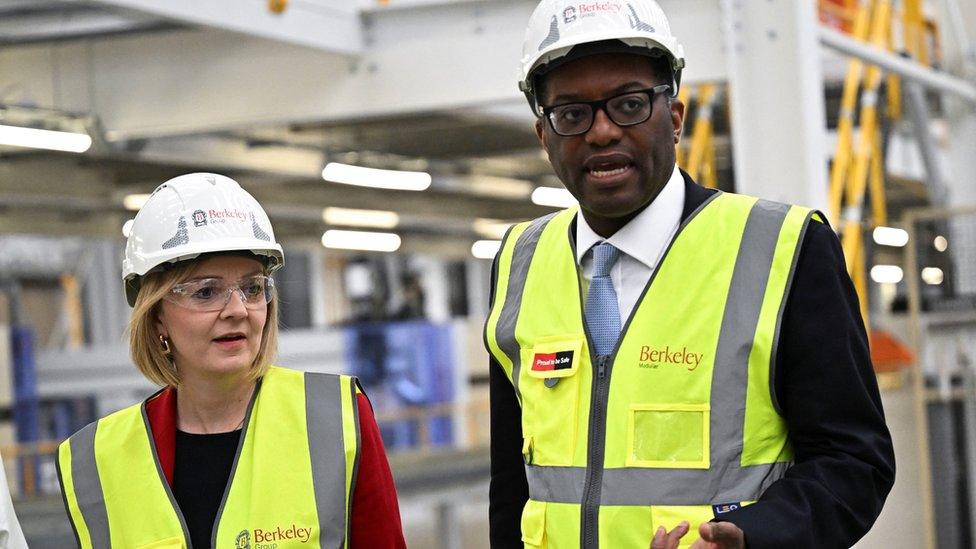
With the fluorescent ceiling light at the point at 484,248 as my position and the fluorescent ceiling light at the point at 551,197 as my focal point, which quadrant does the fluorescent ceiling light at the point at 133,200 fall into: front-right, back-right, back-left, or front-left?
front-right

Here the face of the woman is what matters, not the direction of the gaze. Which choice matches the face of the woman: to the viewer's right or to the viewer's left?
to the viewer's right

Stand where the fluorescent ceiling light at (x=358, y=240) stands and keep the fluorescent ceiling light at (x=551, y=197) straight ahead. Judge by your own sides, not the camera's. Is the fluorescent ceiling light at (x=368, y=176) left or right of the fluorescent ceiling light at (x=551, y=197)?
right

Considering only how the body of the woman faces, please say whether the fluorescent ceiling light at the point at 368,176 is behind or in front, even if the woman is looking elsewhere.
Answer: behind

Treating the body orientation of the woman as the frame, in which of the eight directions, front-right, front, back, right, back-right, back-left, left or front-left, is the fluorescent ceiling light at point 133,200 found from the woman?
back

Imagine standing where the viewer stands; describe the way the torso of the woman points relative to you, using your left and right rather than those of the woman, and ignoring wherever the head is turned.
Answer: facing the viewer

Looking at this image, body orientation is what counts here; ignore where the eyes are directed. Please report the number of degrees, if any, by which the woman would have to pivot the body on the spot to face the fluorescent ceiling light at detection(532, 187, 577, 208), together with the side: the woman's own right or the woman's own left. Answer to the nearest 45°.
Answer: approximately 180°

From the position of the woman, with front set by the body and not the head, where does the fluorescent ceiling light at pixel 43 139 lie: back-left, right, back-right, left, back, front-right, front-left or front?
back

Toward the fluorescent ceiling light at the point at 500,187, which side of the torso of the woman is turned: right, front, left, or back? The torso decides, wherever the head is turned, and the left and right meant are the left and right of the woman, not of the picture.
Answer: back

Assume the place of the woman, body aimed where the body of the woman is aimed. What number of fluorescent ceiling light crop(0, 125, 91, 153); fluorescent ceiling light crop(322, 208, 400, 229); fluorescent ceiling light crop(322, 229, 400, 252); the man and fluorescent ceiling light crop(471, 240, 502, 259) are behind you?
4

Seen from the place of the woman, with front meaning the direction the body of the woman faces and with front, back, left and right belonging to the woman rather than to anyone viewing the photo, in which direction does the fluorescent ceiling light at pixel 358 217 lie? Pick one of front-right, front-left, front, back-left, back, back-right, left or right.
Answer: back

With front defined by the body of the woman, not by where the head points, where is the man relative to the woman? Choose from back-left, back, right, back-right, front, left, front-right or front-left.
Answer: front-left

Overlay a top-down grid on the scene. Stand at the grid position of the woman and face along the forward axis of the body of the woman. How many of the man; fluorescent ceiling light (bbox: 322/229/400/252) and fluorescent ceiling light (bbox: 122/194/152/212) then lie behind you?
2

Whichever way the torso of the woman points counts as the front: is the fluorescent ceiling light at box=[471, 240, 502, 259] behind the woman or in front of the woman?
behind

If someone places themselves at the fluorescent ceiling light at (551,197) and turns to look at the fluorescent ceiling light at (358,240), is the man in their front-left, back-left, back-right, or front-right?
back-left

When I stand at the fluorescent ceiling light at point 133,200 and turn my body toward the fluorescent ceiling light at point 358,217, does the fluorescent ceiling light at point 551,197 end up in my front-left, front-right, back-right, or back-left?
front-right
